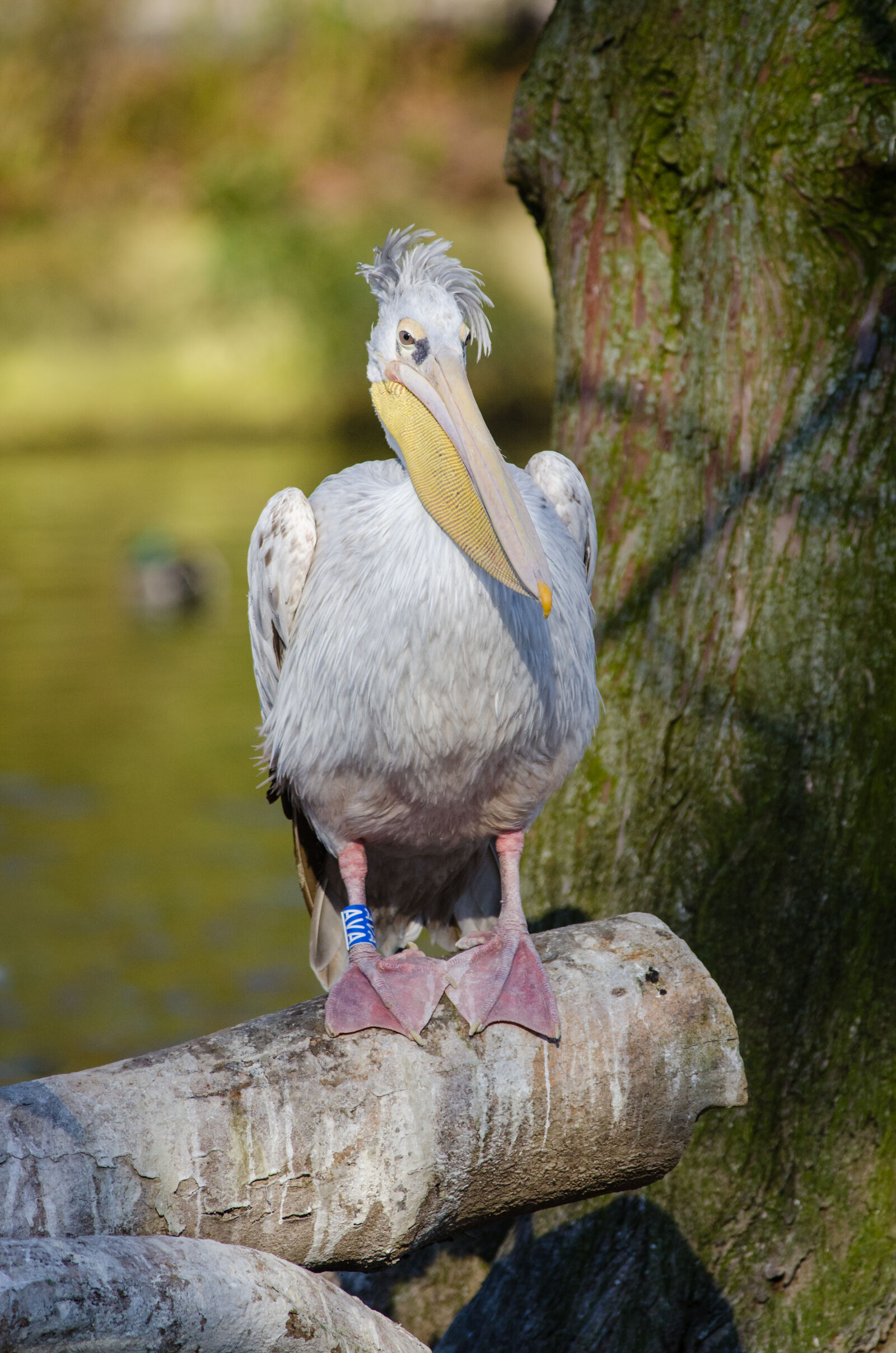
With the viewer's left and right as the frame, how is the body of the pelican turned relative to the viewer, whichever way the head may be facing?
facing the viewer

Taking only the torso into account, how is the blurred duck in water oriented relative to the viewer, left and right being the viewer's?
facing the viewer and to the left of the viewer

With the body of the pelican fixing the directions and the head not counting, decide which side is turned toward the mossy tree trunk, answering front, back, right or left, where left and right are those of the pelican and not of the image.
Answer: left

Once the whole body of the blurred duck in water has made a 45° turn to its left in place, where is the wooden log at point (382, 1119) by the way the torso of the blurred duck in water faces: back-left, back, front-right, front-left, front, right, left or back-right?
front

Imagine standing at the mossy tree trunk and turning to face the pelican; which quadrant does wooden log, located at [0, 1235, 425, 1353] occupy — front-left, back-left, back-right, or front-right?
front-left

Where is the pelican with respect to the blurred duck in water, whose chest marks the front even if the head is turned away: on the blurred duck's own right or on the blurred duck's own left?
on the blurred duck's own left

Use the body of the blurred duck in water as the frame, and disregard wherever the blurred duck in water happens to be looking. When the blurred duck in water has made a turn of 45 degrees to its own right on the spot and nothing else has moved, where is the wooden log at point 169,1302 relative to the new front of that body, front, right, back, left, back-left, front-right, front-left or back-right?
left

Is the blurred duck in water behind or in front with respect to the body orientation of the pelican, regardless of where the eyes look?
behind
